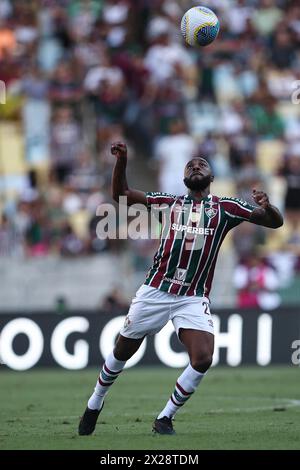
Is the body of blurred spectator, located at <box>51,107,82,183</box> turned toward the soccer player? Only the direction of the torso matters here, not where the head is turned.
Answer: yes

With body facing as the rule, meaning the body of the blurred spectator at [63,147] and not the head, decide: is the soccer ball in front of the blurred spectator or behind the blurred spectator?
in front

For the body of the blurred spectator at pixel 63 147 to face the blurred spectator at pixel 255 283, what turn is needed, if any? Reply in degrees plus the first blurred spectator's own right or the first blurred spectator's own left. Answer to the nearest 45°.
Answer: approximately 45° to the first blurred spectator's own left

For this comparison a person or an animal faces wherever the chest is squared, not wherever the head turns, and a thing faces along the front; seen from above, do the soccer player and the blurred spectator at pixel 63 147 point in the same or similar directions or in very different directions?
same or similar directions

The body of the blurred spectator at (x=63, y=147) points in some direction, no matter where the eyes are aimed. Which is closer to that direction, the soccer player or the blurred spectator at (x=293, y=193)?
the soccer player

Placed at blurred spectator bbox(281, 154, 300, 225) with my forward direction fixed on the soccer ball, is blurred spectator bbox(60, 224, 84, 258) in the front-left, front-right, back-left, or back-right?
front-right

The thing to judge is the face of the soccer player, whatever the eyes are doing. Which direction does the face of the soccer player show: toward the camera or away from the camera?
toward the camera

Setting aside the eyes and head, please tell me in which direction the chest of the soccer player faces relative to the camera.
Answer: toward the camera

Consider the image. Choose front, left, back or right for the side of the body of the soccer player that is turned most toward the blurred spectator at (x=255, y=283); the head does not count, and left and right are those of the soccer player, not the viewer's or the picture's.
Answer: back

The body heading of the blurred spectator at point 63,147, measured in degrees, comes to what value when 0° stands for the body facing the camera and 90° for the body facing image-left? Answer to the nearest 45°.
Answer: approximately 0°

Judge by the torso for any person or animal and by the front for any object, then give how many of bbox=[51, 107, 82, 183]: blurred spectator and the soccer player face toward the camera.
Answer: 2

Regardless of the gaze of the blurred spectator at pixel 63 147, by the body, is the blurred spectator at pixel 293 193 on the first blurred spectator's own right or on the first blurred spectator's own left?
on the first blurred spectator's own left
